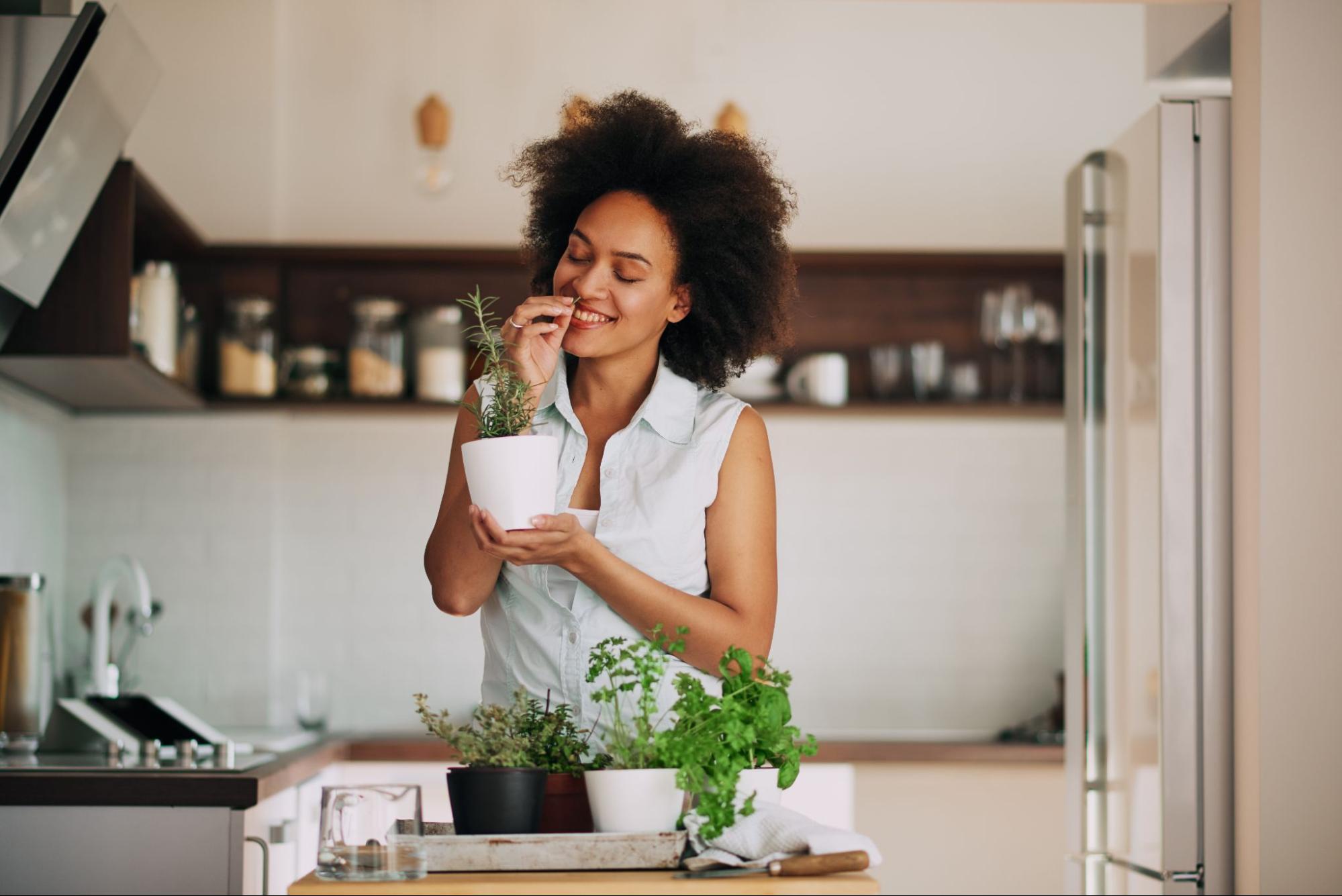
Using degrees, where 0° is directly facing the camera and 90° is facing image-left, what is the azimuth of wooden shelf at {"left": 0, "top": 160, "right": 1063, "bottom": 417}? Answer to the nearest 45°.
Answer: approximately 0°

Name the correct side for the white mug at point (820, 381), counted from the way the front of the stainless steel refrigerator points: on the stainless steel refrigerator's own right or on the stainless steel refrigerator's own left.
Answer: on the stainless steel refrigerator's own right

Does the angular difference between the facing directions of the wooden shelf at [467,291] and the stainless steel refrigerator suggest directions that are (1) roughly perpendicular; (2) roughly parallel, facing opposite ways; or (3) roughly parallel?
roughly perpendicular

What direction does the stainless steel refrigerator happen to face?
to the viewer's left

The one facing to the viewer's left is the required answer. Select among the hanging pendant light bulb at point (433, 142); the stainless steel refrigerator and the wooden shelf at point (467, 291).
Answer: the stainless steel refrigerator
